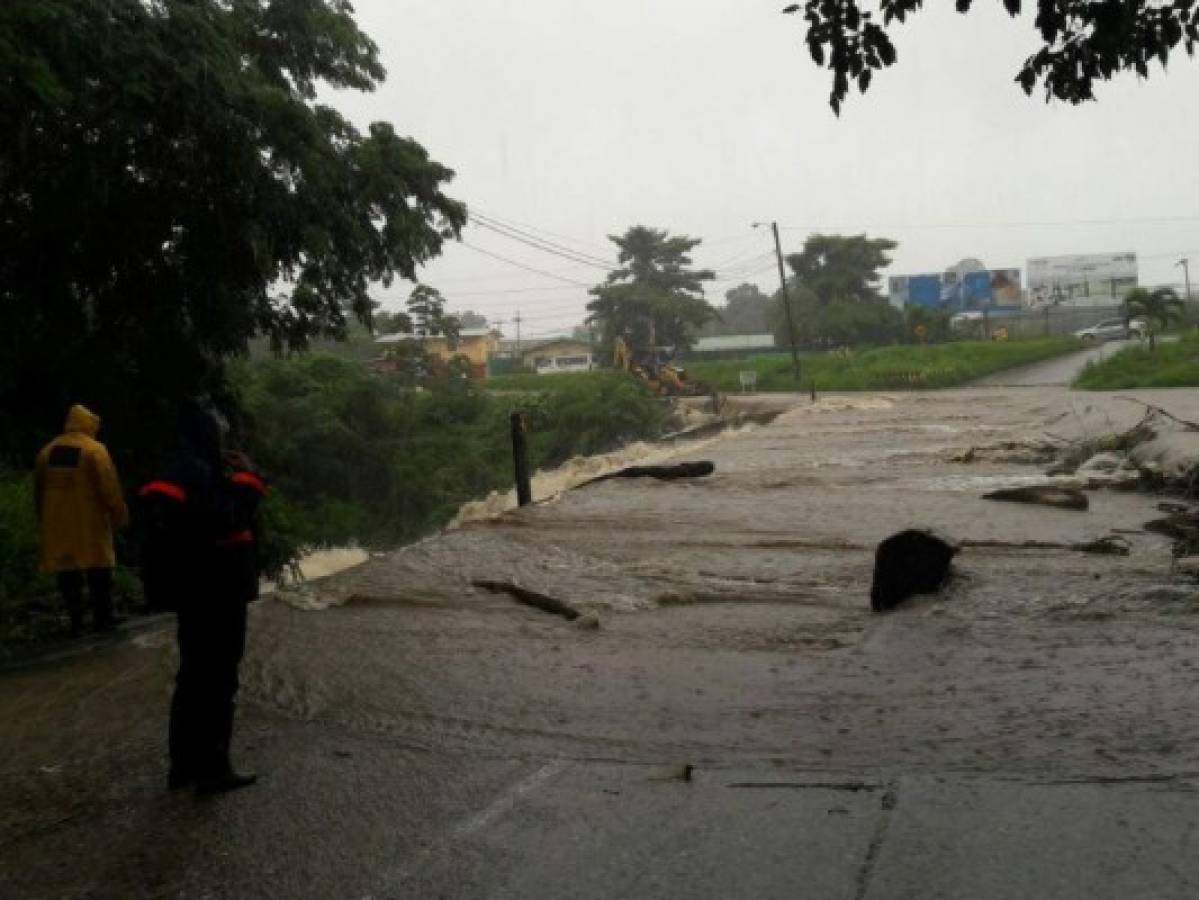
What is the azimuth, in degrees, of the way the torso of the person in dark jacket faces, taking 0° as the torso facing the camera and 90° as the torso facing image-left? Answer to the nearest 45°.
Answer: approximately 225°

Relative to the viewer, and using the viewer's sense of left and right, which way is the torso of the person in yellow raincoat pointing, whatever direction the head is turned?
facing away from the viewer and to the right of the viewer

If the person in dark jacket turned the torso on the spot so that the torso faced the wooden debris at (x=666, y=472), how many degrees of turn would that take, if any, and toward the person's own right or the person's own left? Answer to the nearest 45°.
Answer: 0° — they already face it

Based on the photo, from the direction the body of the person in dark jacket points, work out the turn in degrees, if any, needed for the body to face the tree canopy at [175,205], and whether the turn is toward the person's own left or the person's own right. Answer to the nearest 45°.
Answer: approximately 45° to the person's own left

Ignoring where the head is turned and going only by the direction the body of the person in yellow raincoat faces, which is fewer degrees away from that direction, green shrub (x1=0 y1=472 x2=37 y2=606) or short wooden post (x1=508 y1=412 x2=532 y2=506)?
the short wooden post

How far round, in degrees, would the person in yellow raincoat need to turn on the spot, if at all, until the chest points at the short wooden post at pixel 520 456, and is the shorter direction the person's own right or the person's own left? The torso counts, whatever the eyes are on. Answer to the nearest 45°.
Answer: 0° — they already face it

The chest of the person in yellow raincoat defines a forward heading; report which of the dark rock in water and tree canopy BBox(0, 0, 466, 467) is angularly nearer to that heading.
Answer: the tree canopy

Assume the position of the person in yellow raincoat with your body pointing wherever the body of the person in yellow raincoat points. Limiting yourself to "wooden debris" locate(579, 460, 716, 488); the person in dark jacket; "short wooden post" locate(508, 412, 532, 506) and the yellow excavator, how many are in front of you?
3

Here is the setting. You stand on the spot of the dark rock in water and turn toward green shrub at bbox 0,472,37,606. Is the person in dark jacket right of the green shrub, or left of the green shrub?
left

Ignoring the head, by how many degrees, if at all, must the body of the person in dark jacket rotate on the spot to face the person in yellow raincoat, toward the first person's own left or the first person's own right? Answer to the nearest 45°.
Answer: approximately 45° to the first person's own left

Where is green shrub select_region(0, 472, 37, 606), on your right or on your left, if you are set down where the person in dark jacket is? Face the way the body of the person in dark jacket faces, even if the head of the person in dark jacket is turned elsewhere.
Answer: on your left

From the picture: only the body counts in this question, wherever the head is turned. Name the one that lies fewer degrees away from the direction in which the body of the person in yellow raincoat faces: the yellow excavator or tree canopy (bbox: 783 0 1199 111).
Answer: the yellow excavator

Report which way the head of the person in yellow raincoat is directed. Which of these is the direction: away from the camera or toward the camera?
away from the camera
